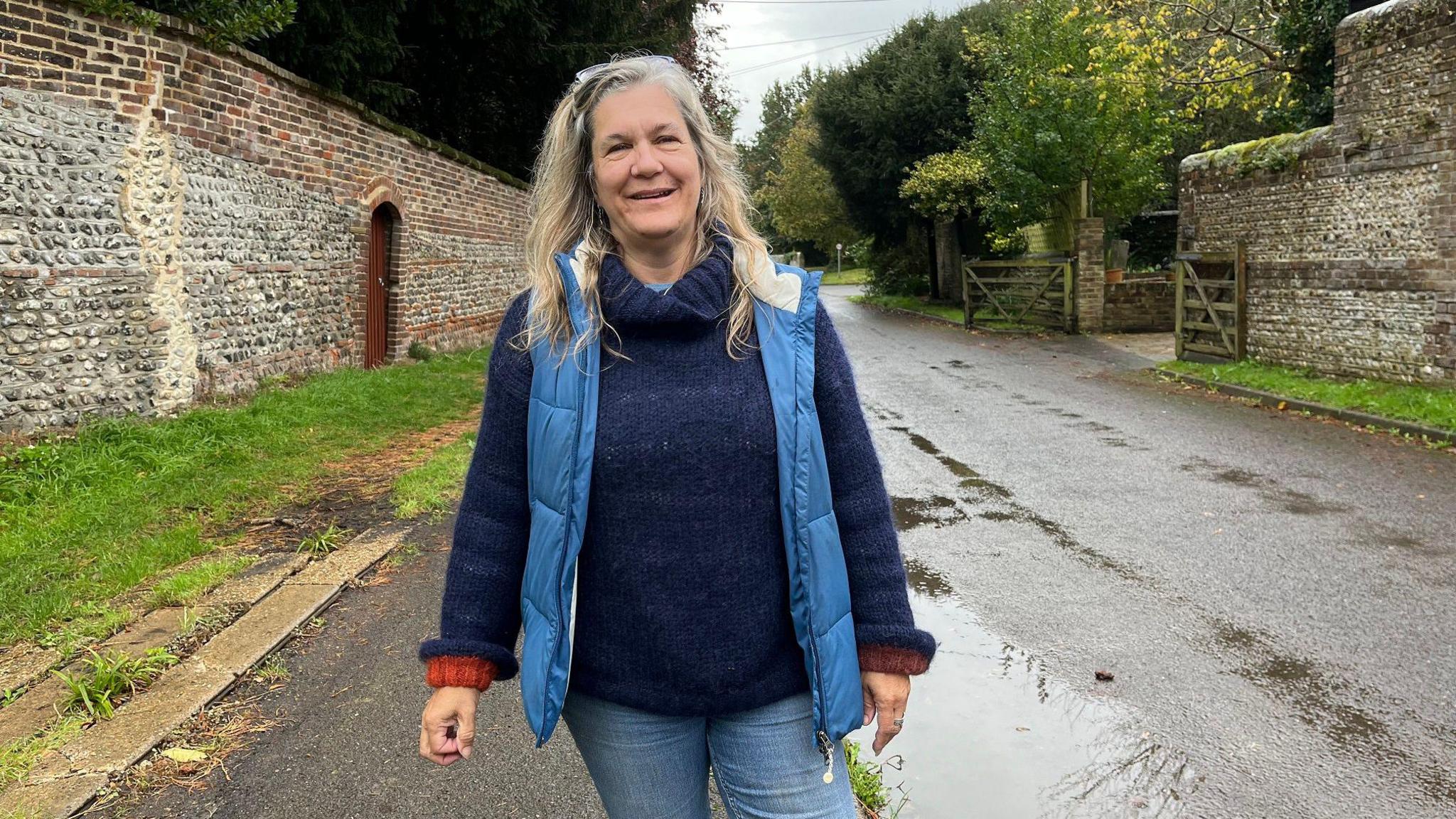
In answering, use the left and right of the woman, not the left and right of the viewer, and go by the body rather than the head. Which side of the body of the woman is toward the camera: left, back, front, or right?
front

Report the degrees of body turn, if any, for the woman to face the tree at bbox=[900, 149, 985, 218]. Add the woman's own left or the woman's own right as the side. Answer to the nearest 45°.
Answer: approximately 180°

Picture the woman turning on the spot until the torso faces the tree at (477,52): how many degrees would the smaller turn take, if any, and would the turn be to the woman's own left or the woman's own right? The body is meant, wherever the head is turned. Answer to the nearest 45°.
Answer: approximately 180°

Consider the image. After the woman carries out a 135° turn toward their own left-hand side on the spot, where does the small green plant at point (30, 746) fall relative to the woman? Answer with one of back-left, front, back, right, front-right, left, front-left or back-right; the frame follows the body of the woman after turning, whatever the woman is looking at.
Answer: left

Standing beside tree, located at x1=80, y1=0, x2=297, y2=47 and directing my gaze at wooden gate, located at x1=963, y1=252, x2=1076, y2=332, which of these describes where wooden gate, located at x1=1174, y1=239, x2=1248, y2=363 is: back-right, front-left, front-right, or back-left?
front-right

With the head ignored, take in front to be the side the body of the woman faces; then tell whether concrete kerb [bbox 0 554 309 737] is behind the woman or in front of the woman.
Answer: behind

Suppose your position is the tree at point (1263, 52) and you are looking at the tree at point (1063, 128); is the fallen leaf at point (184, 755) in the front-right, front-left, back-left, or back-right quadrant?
back-left
